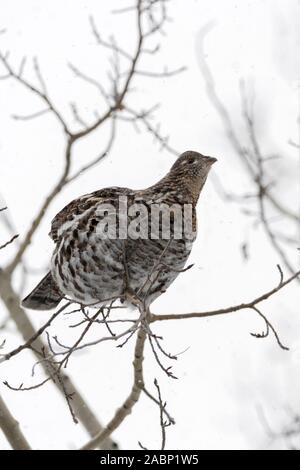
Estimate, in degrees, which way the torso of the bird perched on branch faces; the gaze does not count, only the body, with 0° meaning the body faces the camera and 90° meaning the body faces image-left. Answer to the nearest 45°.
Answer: approximately 270°
